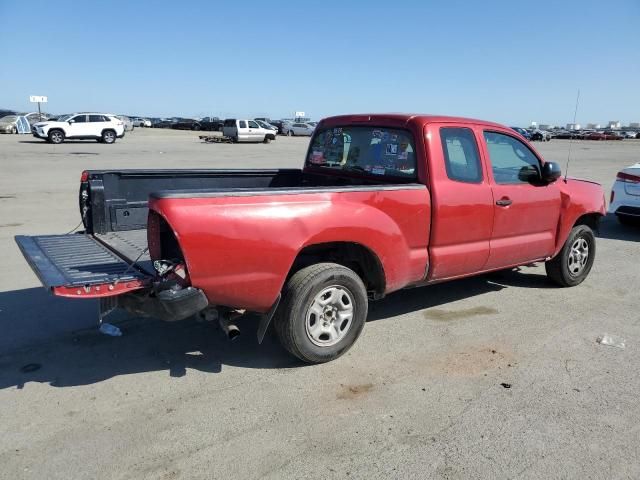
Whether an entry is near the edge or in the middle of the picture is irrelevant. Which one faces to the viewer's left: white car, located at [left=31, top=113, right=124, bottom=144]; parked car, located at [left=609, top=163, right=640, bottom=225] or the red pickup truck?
the white car

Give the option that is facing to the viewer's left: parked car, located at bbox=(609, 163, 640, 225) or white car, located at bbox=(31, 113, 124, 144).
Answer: the white car

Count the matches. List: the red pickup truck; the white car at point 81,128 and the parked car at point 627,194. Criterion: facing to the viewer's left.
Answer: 1

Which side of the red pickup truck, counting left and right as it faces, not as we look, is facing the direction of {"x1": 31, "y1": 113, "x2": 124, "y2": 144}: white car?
left

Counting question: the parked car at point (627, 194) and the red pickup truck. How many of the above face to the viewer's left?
0

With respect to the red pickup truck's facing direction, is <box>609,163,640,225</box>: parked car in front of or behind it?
in front

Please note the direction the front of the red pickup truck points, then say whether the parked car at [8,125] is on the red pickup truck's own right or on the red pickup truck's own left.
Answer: on the red pickup truck's own left

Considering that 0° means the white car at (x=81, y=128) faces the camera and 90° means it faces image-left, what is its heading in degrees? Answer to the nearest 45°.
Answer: approximately 90°

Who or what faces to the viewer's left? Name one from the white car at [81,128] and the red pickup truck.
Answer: the white car

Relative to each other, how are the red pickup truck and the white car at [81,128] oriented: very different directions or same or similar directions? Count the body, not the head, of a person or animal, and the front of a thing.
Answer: very different directions

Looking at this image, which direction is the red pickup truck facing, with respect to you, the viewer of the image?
facing away from the viewer and to the right of the viewer

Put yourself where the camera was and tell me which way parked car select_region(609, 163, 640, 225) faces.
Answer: facing away from the viewer and to the right of the viewer

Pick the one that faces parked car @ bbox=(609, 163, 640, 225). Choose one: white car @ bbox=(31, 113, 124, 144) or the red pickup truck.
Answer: the red pickup truck

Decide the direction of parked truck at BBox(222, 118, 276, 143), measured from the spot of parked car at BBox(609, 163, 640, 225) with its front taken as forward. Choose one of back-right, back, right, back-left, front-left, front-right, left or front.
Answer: left

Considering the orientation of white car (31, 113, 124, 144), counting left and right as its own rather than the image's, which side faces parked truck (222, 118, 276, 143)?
back
